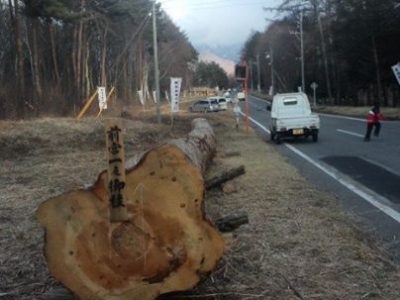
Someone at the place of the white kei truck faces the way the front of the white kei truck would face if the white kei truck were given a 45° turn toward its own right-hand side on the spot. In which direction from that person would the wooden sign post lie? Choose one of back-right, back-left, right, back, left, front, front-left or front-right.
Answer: back-right

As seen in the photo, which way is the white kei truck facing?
away from the camera

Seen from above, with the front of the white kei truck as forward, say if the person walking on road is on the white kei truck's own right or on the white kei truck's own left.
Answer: on the white kei truck's own right

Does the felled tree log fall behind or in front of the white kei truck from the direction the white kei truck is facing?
behind

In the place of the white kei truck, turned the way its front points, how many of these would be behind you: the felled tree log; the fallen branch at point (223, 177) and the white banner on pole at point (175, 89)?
2

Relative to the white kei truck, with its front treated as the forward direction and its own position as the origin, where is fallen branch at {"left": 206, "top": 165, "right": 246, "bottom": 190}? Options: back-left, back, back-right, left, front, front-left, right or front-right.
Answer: back
